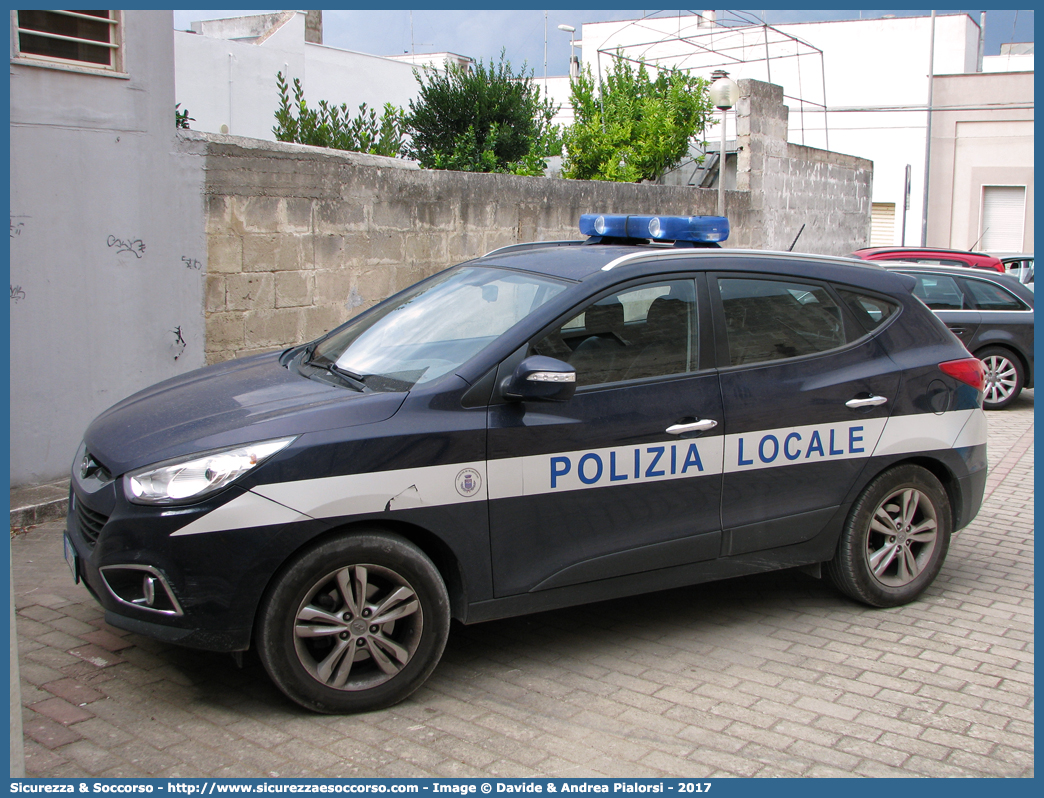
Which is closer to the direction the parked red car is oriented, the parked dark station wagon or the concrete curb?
the concrete curb

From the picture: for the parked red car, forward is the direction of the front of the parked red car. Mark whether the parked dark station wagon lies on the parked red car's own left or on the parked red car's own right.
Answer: on the parked red car's own left

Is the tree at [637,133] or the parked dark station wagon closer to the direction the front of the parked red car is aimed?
the tree

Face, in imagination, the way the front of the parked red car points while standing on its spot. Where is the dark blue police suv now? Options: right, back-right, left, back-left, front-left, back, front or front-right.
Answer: left

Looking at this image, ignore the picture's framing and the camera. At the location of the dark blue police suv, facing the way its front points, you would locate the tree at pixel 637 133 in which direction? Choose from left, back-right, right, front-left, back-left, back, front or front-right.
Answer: back-right

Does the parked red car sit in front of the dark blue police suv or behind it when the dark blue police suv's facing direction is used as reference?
behind

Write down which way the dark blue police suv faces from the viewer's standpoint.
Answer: facing the viewer and to the left of the viewer

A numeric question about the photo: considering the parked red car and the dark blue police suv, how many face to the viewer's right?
0

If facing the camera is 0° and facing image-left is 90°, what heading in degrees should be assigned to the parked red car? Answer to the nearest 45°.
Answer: approximately 90°

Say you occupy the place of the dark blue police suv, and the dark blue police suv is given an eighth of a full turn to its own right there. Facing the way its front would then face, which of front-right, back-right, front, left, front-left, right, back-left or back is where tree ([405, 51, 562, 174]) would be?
right
